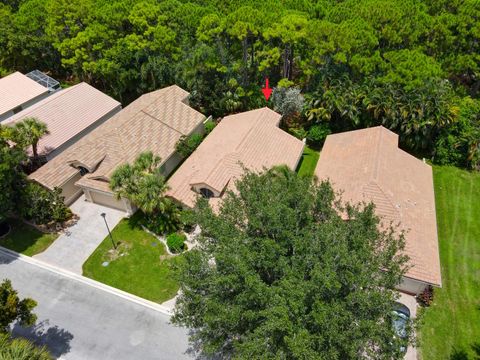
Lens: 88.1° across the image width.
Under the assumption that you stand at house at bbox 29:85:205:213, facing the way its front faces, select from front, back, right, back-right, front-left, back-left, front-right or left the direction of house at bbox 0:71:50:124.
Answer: right

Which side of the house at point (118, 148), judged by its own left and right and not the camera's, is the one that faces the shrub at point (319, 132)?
left

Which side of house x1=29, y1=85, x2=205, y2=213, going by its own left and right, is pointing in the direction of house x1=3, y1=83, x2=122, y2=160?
right

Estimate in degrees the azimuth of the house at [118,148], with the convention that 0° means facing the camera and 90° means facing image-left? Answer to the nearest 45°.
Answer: approximately 45°

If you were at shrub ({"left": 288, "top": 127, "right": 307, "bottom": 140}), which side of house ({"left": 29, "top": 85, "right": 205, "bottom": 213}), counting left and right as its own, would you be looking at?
left

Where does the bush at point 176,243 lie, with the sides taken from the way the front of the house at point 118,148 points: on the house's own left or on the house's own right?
on the house's own left

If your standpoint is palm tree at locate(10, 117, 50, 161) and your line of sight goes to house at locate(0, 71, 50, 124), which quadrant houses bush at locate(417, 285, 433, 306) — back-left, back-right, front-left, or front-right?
back-right

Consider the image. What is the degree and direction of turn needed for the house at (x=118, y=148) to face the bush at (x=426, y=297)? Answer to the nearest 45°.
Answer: approximately 90° to its left
